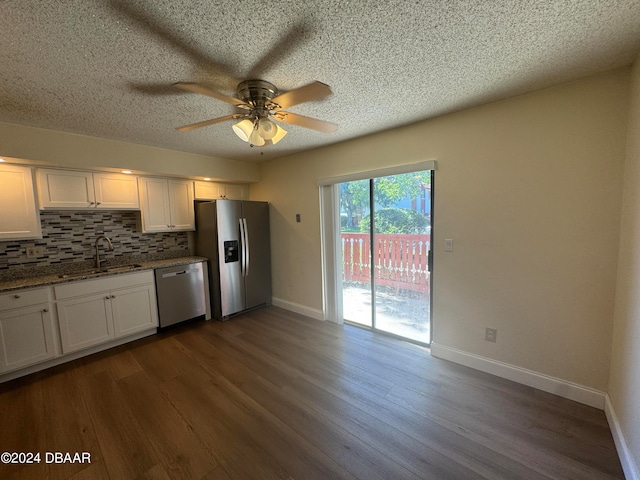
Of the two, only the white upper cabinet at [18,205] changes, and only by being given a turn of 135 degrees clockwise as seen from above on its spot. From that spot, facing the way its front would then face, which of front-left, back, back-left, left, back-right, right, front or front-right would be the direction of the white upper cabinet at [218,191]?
back-right

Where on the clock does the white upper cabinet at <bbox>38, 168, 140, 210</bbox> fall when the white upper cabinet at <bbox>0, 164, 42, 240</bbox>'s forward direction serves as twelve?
the white upper cabinet at <bbox>38, 168, 140, 210</bbox> is roughly at 9 o'clock from the white upper cabinet at <bbox>0, 164, 42, 240</bbox>.

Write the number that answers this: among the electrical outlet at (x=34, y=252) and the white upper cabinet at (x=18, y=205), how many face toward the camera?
2

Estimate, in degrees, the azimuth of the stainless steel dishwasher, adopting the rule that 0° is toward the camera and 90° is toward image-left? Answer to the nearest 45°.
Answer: approximately 315°

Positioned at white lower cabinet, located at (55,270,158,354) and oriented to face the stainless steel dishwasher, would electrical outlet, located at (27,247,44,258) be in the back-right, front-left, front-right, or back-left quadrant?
back-left

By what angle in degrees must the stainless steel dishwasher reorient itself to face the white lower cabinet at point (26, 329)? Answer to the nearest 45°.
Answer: approximately 135° to its right

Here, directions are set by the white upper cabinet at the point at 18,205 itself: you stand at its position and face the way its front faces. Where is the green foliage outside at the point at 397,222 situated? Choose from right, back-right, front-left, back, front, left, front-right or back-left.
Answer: front-left

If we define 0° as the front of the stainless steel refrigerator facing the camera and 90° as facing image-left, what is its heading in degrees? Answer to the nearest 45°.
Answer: approximately 315°
